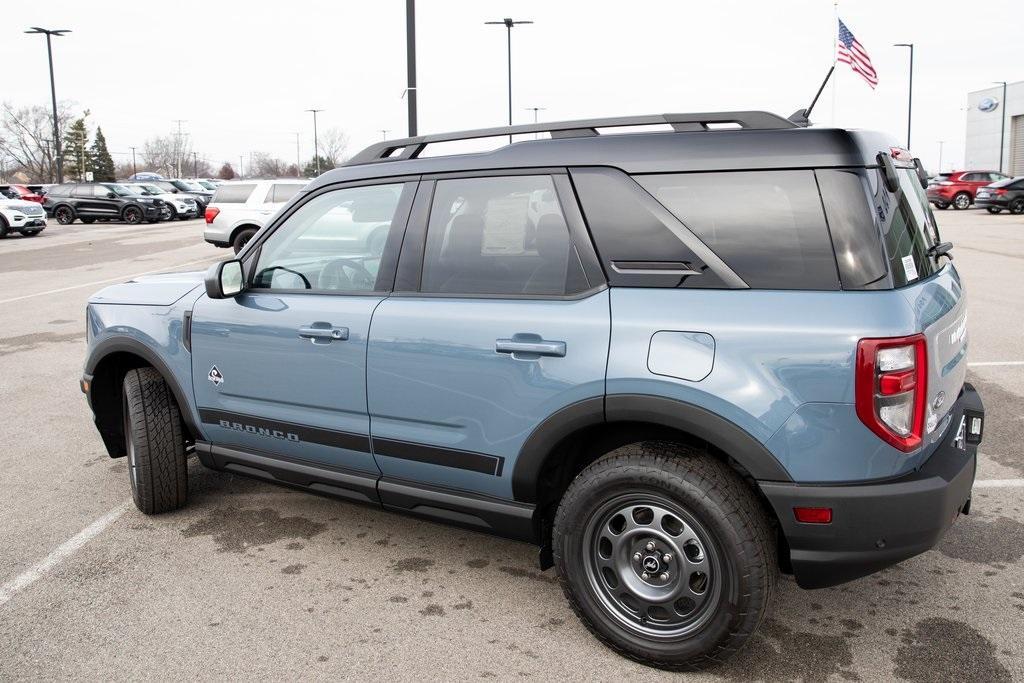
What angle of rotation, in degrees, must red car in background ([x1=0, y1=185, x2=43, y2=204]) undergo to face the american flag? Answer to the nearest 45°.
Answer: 0° — it already faces it

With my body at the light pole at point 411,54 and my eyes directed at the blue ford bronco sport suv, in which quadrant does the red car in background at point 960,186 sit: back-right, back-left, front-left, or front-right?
back-left

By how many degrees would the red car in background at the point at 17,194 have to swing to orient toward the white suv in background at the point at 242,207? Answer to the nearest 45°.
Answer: approximately 45° to its right

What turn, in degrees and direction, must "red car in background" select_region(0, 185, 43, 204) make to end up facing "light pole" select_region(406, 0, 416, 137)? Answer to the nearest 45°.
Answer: approximately 45° to its right

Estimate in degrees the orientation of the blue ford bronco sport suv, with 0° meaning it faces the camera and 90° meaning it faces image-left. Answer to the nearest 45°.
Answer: approximately 135°
